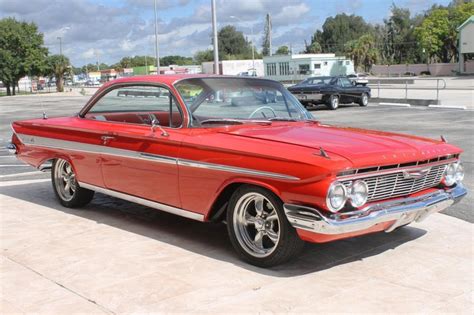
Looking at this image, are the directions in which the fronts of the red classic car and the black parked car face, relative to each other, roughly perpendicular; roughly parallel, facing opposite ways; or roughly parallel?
roughly perpendicular

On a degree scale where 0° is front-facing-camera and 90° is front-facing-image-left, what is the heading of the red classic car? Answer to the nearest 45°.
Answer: approximately 315°

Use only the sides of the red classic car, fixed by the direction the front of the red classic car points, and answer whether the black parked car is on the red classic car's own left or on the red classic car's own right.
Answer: on the red classic car's own left
